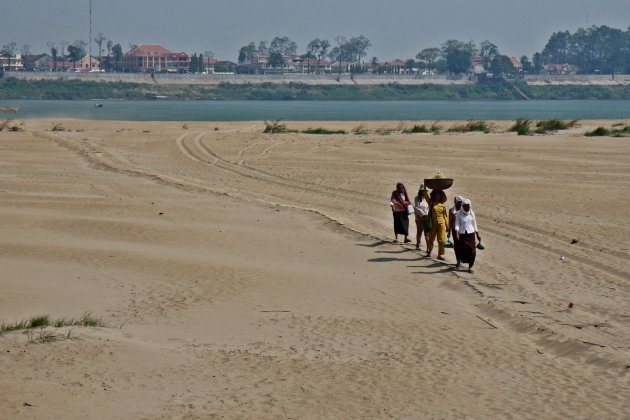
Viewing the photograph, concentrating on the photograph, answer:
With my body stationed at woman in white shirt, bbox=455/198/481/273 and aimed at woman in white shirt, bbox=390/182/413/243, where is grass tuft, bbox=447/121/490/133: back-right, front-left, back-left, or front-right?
front-right

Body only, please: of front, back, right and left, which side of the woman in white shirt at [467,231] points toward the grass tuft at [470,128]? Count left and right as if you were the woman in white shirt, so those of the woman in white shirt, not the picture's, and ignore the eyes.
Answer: back

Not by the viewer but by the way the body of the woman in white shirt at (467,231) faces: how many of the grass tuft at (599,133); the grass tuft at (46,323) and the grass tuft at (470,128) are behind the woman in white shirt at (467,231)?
2

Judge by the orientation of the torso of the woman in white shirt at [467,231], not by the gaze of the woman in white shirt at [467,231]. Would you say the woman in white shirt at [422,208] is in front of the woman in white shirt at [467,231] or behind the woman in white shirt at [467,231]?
behind

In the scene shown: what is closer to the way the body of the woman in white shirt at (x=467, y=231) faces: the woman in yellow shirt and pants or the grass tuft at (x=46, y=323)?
the grass tuft

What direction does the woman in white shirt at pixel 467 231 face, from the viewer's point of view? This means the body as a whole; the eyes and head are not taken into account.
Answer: toward the camera

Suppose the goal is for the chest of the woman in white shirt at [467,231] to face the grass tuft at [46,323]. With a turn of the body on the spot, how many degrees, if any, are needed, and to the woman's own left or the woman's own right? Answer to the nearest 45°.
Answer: approximately 45° to the woman's own right

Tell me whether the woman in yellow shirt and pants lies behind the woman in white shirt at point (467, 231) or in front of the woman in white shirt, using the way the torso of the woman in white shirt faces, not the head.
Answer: behind

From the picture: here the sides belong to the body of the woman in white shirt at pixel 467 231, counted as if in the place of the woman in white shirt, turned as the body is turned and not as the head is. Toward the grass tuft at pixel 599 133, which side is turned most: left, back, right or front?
back

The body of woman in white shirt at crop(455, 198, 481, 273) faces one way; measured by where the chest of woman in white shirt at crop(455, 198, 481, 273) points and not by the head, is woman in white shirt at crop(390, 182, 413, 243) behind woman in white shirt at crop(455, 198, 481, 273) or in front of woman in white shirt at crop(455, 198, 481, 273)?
behind

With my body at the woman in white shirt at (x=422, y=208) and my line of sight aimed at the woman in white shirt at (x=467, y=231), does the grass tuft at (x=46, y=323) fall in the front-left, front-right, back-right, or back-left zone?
front-right
